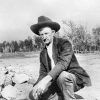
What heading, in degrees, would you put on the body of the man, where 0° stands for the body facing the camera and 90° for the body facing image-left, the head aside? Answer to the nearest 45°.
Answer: approximately 45°
